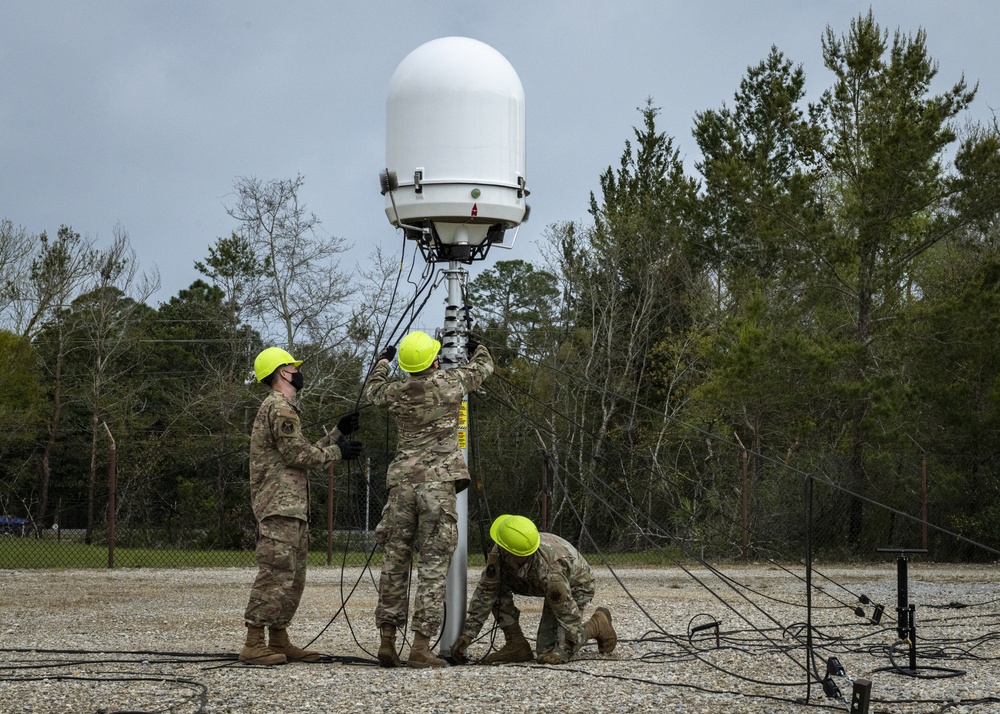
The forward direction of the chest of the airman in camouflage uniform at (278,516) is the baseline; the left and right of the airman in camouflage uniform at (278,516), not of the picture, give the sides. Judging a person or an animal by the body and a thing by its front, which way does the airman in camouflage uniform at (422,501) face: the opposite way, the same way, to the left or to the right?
to the left

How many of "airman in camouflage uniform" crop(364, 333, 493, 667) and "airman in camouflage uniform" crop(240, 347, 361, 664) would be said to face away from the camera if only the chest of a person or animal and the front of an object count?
1

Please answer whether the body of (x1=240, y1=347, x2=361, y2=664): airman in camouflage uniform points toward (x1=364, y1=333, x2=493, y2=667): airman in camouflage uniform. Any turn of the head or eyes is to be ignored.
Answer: yes

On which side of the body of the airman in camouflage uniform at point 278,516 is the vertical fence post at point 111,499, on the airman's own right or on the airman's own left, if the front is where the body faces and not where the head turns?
on the airman's own left

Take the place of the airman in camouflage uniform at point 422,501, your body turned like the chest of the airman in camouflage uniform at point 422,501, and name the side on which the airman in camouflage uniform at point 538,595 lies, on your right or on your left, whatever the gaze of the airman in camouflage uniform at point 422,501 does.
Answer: on your right

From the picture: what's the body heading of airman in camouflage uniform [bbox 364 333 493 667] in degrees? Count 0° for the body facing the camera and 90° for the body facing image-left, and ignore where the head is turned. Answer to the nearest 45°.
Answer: approximately 180°

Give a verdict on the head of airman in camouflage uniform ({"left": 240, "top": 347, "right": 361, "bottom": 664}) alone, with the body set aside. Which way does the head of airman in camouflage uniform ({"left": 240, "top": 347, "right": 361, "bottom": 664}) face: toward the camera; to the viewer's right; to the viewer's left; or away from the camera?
to the viewer's right

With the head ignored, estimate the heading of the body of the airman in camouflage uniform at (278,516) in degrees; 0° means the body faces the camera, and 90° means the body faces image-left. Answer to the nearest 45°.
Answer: approximately 270°

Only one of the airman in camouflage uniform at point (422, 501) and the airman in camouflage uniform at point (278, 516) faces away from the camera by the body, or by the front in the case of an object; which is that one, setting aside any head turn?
the airman in camouflage uniform at point (422, 501)

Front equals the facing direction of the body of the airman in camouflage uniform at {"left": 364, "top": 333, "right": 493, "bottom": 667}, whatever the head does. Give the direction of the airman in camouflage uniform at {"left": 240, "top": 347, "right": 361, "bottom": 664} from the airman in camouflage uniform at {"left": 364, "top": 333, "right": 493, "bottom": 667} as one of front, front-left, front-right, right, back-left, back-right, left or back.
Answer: left

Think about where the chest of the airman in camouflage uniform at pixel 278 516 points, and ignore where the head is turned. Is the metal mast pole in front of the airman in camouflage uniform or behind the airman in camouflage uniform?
in front
